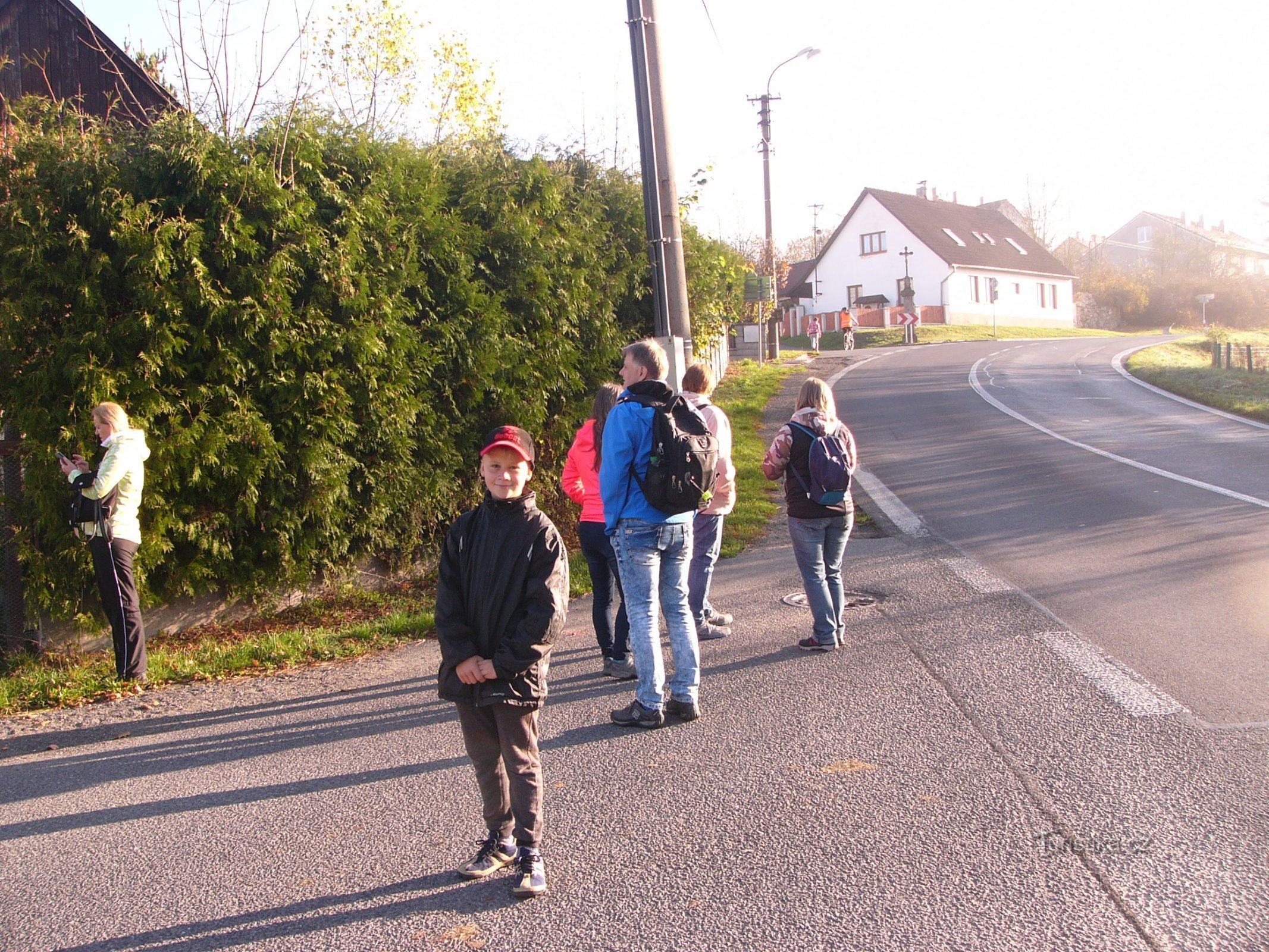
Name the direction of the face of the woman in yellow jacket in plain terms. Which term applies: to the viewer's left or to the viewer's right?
to the viewer's left

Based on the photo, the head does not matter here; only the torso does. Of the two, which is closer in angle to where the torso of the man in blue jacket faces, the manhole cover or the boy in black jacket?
the manhole cover

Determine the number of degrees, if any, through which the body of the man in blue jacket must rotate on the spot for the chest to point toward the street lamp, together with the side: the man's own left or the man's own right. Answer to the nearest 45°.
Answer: approximately 45° to the man's own right

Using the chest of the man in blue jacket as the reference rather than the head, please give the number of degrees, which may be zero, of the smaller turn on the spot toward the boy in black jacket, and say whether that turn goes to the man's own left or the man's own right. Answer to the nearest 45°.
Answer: approximately 135° to the man's own left

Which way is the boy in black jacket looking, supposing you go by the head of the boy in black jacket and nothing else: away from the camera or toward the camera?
toward the camera

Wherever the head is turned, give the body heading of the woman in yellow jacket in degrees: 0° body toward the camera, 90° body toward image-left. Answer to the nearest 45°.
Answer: approximately 90°

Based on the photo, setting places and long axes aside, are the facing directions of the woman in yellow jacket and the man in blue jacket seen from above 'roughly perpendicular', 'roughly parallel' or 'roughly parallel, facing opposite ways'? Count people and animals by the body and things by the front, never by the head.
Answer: roughly perpendicular

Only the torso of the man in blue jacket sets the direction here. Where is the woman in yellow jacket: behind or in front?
in front

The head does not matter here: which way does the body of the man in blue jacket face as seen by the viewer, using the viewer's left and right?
facing away from the viewer and to the left of the viewer

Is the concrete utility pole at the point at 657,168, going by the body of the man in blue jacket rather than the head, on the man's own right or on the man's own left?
on the man's own right

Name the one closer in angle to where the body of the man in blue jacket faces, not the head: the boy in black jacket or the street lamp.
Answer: the street lamp
